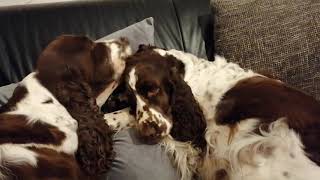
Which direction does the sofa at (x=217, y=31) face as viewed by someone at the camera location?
facing the viewer
